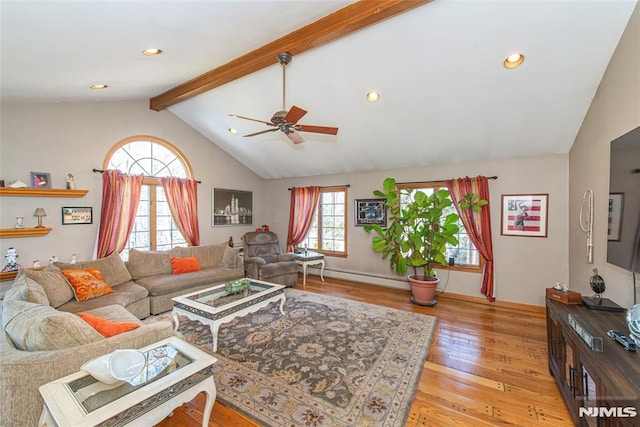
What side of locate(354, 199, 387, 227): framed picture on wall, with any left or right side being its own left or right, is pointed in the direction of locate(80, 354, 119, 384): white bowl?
front

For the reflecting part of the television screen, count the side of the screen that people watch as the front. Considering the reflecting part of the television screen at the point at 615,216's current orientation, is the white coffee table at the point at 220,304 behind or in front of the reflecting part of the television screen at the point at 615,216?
in front

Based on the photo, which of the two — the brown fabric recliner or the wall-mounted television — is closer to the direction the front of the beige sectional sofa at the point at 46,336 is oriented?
the wall-mounted television

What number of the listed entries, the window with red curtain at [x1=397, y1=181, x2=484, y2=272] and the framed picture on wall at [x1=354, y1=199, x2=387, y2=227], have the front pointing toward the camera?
2

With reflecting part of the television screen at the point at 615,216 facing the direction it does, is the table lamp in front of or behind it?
in front

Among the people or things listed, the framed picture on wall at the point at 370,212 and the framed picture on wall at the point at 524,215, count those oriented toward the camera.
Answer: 2

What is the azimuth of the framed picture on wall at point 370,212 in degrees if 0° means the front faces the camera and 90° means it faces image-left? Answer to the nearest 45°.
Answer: approximately 0°

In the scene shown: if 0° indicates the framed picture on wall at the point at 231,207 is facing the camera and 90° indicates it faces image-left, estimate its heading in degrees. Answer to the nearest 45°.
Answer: approximately 315°

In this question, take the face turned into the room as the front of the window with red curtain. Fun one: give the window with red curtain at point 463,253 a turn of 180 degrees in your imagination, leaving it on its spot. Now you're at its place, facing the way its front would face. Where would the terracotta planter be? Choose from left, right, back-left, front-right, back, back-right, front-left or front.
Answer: back-left

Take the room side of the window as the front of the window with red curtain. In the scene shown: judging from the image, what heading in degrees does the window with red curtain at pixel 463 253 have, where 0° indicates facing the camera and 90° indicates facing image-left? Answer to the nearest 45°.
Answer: approximately 0°

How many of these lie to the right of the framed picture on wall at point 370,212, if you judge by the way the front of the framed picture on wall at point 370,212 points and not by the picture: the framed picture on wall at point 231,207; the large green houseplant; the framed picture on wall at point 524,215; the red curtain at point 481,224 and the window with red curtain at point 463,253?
1

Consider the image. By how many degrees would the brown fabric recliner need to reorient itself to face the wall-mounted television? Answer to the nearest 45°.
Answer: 0° — it already faces it
